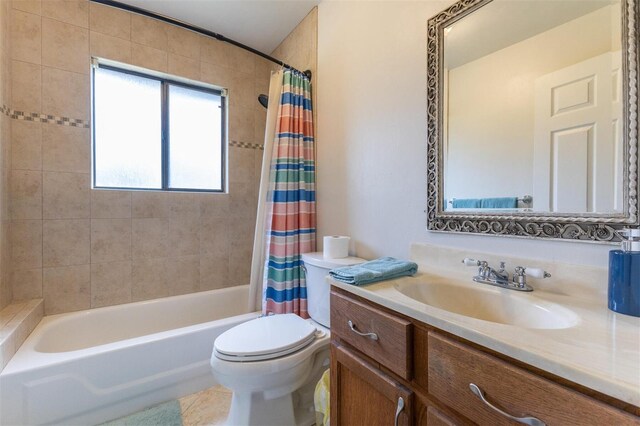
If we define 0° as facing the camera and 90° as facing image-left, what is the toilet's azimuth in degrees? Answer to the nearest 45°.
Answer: approximately 45°

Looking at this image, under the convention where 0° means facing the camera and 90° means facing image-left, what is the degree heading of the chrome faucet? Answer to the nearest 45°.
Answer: approximately 45°

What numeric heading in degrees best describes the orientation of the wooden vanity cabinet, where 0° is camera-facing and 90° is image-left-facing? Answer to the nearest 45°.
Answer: approximately 45°

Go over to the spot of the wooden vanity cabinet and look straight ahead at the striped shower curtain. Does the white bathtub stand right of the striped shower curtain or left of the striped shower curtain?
left

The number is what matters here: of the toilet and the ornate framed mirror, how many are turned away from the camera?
0

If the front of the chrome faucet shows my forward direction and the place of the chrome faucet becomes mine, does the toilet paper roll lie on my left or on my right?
on my right

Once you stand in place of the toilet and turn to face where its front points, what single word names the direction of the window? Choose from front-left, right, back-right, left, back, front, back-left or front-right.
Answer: right

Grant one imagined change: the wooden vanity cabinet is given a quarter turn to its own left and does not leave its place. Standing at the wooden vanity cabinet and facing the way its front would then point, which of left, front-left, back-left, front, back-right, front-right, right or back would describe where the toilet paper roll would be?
back
